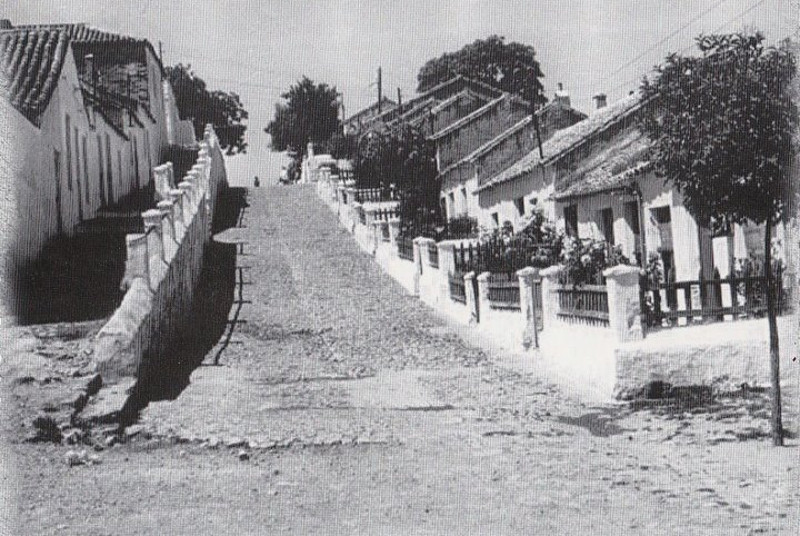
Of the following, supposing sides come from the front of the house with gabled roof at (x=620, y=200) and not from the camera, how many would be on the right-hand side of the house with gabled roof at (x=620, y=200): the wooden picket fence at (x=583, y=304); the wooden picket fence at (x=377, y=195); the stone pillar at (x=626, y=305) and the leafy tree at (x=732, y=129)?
1

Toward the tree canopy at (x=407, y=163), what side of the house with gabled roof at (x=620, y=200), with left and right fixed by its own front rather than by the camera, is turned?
right

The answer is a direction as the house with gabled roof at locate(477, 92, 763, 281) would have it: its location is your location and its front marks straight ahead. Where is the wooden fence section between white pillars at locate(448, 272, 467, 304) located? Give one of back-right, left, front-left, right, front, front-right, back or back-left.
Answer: front

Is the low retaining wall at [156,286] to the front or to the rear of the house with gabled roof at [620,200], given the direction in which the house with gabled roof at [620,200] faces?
to the front

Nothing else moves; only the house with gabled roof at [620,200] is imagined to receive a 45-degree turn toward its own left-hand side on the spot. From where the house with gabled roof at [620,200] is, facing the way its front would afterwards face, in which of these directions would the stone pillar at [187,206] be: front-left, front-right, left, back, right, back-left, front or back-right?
right

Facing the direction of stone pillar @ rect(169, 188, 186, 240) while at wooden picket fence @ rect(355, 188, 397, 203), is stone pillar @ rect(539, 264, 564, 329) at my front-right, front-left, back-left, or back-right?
front-left

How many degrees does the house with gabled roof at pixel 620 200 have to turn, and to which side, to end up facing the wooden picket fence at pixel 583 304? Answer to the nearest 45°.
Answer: approximately 45° to its left

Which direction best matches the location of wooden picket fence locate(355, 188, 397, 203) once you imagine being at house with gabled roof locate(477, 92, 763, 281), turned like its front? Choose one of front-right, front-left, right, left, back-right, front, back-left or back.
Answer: right

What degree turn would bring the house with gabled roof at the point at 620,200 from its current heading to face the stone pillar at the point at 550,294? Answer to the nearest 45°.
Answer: approximately 45° to its left

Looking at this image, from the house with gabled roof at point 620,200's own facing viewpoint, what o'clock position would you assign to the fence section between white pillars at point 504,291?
The fence section between white pillars is roughly at 11 o'clock from the house with gabled roof.

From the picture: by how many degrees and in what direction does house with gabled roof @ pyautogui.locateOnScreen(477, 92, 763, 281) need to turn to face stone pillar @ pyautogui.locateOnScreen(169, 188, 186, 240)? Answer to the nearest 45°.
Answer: approximately 45° to its right

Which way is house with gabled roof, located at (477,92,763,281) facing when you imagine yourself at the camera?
facing the viewer and to the left of the viewer

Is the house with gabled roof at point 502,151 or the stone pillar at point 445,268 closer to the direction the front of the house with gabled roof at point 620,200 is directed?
the stone pillar
